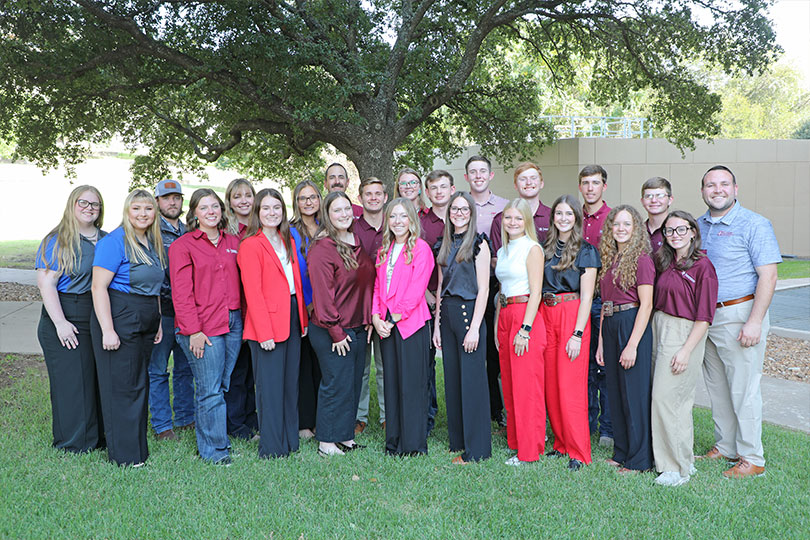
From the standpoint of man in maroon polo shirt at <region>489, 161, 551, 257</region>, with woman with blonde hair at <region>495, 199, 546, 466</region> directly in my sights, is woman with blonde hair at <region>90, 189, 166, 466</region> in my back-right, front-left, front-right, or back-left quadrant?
front-right

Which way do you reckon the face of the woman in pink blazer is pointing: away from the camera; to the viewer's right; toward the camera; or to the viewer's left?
toward the camera

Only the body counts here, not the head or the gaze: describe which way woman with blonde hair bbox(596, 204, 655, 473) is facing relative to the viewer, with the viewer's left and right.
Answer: facing the viewer and to the left of the viewer

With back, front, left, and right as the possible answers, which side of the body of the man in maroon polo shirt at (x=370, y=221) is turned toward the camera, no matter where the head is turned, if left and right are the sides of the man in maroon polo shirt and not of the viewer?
front

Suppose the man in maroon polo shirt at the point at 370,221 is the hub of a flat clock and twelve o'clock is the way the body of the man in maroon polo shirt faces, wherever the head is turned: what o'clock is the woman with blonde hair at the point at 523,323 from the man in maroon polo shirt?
The woman with blonde hair is roughly at 10 o'clock from the man in maroon polo shirt.

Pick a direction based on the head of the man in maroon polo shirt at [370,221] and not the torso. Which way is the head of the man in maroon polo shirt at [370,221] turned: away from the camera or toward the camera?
toward the camera

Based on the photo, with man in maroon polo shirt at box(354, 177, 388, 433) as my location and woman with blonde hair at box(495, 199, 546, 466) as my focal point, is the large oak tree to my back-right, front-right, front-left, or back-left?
back-left

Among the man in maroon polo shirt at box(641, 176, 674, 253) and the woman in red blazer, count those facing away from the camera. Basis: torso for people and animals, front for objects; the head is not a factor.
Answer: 0

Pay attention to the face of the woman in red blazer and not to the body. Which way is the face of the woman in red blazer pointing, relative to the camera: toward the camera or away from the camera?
toward the camera

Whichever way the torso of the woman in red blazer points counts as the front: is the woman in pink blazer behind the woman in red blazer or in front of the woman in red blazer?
in front

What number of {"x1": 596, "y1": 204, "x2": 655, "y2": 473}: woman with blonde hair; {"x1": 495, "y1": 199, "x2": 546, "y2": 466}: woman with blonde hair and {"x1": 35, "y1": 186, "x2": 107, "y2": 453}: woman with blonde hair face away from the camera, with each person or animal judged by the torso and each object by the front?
0

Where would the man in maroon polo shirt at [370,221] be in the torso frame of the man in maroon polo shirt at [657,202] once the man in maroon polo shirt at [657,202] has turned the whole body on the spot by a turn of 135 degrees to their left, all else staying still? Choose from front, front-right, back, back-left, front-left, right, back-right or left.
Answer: back
